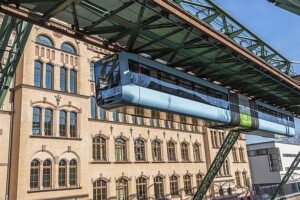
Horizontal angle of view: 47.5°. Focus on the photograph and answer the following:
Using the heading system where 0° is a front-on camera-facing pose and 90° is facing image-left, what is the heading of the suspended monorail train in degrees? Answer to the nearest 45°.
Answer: approximately 45°

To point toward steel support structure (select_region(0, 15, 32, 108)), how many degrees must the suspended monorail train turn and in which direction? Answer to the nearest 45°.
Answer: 0° — it already faces it
